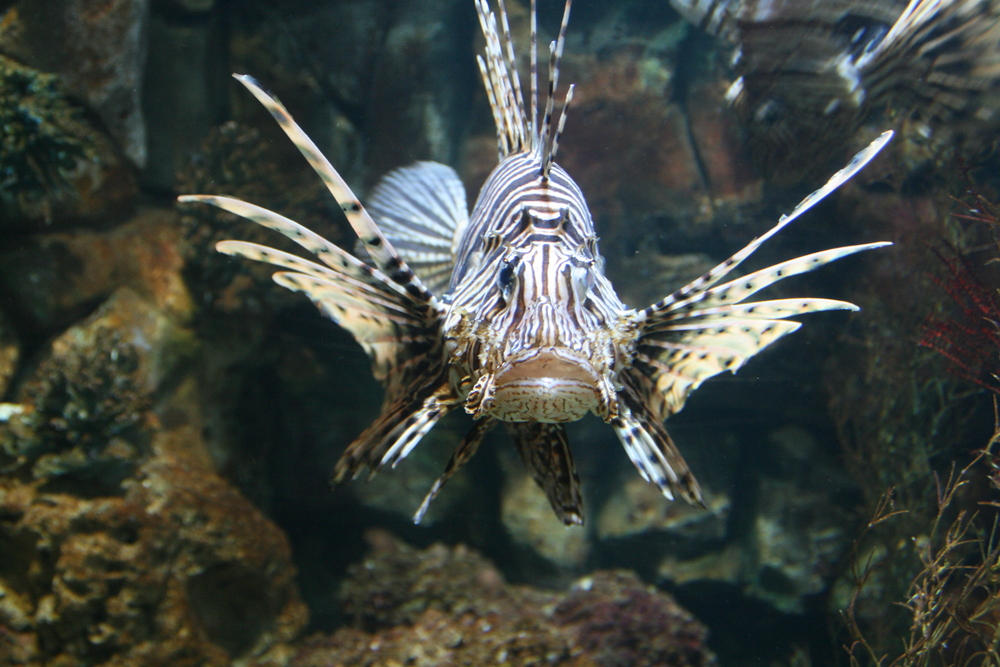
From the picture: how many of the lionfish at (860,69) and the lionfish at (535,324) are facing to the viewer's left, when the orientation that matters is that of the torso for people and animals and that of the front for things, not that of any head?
1

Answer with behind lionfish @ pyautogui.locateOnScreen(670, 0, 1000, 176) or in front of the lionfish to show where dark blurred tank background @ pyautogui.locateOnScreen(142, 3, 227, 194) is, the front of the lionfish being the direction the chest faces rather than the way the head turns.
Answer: in front

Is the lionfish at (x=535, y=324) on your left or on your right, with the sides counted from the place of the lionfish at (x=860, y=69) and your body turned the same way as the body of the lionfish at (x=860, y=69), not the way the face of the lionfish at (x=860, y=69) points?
on your left

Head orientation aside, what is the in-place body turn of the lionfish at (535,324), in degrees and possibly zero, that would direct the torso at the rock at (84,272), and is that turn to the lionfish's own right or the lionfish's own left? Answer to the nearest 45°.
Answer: approximately 135° to the lionfish's own right

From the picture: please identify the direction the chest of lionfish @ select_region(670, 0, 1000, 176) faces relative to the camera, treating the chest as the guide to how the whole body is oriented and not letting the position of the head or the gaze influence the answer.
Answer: to the viewer's left
